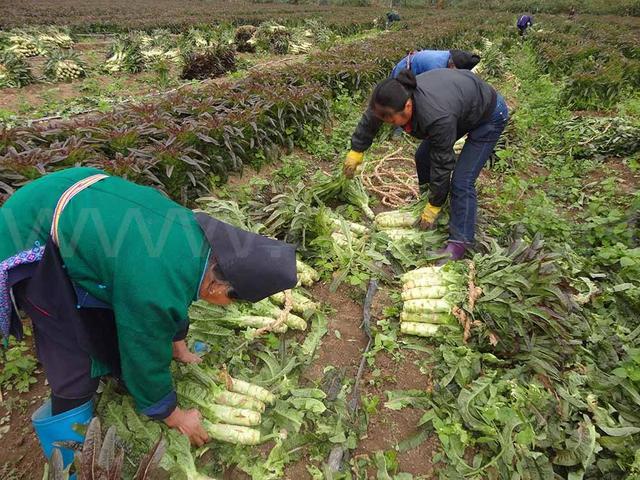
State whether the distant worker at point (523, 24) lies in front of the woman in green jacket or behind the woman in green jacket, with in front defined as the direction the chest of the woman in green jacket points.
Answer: in front

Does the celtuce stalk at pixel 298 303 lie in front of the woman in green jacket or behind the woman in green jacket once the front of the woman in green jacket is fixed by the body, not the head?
in front

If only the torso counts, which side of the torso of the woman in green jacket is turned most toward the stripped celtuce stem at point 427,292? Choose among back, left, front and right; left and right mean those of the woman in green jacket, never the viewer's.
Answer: front

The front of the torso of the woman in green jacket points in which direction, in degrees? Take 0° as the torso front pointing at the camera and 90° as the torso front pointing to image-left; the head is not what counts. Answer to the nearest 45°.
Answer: approximately 270°

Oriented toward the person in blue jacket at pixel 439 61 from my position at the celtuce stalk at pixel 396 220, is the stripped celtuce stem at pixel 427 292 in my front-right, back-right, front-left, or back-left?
back-right
